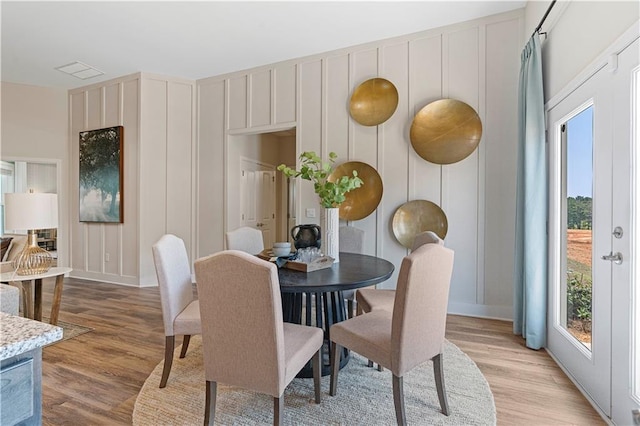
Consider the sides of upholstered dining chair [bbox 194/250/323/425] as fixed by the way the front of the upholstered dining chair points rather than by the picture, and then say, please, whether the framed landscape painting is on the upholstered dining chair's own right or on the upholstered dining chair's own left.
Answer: on the upholstered dining chair's own left

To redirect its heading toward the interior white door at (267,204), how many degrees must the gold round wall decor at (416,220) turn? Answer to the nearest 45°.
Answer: approximately 135° to its right

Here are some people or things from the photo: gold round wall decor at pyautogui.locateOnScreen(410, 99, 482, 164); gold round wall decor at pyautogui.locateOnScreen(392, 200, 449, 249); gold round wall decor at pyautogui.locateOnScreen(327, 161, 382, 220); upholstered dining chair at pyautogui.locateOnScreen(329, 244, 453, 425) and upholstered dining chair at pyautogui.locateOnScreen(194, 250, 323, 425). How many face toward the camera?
3

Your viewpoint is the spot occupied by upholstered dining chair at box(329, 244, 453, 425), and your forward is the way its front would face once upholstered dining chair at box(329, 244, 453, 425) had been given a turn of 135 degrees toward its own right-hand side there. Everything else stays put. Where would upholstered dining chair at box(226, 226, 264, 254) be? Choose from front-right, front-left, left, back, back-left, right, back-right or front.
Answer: back-left

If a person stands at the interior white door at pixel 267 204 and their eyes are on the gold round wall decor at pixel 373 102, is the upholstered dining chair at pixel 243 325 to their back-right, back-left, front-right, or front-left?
front-right

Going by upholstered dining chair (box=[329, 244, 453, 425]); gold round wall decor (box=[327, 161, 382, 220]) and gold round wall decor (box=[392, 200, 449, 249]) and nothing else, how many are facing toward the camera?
2

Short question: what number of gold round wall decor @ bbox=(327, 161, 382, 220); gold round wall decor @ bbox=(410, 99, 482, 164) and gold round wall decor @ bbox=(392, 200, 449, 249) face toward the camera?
3

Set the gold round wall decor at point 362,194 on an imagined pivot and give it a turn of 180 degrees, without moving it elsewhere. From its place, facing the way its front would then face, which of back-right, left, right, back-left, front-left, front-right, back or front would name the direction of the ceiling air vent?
left

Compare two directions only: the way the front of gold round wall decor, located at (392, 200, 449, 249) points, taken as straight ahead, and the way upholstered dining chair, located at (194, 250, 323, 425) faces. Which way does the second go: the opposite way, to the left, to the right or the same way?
the opposite way

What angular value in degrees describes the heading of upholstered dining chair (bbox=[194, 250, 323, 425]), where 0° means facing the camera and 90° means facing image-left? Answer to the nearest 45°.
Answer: approximately 225°

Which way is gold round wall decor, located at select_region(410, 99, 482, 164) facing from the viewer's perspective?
toward the camera

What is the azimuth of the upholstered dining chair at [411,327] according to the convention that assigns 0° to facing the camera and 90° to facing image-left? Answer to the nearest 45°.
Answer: approximately 135°

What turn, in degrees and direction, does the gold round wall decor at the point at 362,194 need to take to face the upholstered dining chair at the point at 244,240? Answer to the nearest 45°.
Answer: approximately 45° to its right

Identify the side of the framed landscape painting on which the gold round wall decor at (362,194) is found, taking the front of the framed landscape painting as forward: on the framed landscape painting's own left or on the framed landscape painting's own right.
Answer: on the framed landscape painting's own left

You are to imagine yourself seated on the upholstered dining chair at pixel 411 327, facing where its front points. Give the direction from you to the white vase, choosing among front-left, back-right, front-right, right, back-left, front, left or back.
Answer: front

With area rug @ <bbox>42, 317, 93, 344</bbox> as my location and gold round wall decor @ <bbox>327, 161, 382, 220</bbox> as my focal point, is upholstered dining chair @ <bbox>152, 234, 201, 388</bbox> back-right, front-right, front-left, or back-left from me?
front-right

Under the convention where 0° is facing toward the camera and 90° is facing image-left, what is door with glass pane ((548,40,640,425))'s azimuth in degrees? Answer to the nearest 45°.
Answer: approximately 45°

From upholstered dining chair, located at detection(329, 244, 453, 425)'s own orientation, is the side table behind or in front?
in front

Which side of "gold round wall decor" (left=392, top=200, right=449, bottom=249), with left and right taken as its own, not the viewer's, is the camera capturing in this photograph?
front
